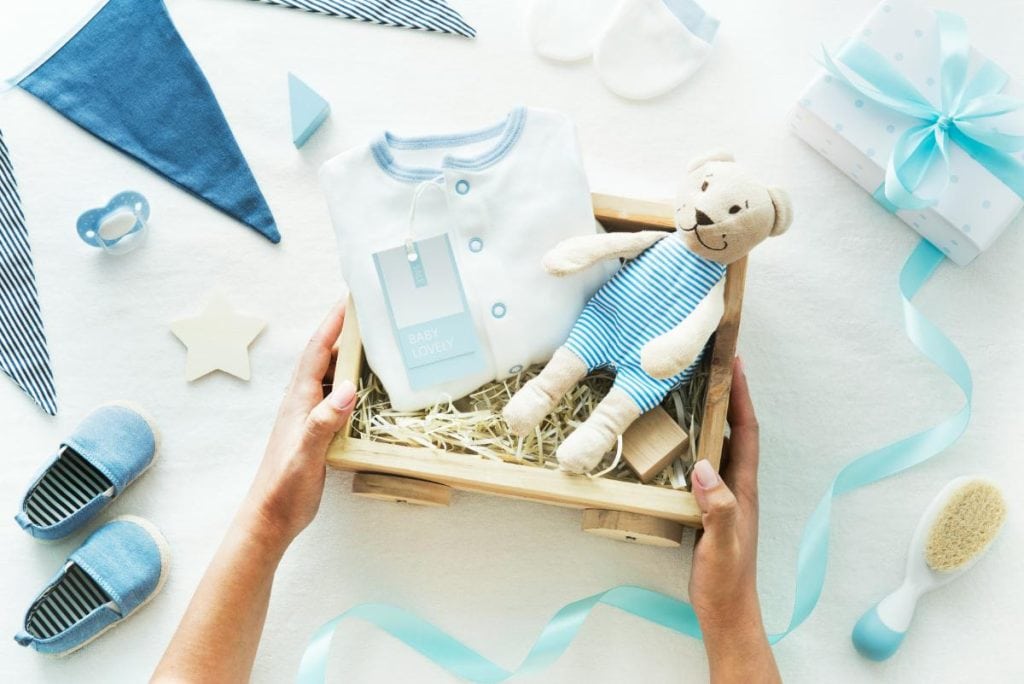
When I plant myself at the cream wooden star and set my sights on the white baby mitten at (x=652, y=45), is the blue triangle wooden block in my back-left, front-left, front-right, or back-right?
front-left

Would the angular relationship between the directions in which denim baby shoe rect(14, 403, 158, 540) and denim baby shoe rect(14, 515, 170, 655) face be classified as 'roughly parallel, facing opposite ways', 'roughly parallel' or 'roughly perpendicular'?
roughly parallel

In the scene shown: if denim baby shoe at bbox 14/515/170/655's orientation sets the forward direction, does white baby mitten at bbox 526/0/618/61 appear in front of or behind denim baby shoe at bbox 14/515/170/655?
in front

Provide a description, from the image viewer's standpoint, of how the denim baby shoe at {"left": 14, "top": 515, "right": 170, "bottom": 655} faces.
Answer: facing away from the viewer and to the right of the viewer

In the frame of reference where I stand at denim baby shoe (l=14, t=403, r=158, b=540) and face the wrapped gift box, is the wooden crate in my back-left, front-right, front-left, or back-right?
front-right

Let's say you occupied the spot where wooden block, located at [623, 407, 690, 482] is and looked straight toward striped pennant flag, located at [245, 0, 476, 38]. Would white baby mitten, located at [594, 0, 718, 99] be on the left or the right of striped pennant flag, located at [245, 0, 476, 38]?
right

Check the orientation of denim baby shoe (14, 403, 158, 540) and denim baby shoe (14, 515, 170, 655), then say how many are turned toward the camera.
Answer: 0

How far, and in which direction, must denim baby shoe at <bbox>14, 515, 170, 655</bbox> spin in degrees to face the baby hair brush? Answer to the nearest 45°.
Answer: approximately 90° to its right

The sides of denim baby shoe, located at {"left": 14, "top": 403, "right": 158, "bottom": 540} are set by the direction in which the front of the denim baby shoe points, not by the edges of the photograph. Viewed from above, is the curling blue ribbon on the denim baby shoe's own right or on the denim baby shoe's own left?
on the denim baby shoe's own right

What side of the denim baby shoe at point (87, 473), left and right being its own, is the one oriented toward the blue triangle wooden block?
front

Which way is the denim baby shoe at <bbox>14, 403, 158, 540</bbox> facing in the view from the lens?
facing away from the viewer and to the right of the viewer
